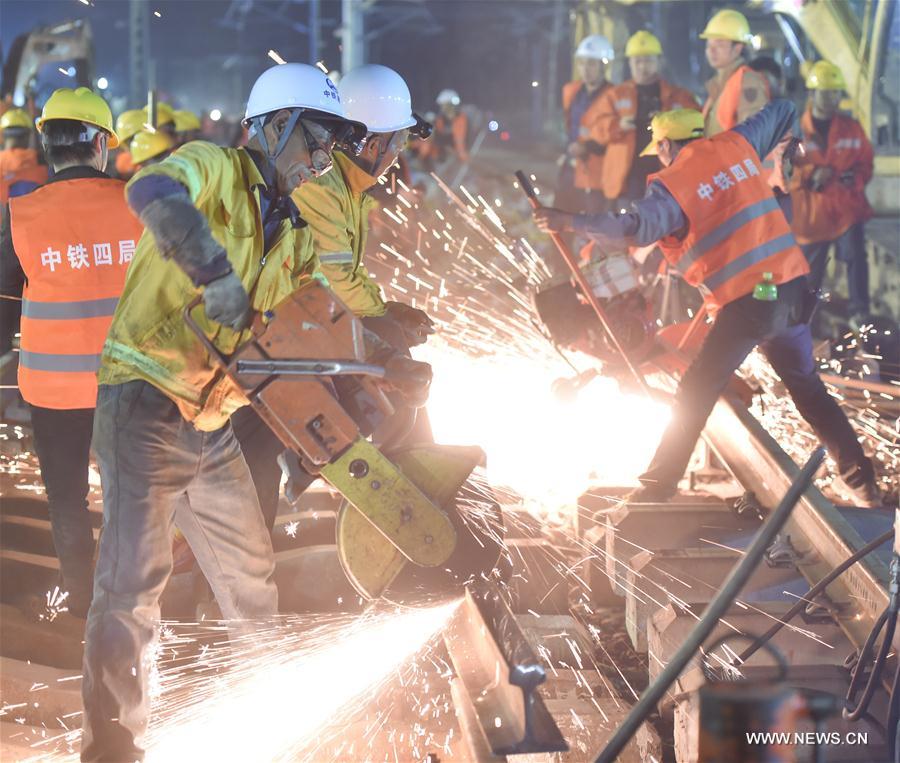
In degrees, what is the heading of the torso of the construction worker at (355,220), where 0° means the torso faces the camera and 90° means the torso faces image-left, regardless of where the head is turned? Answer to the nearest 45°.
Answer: approximately 270°

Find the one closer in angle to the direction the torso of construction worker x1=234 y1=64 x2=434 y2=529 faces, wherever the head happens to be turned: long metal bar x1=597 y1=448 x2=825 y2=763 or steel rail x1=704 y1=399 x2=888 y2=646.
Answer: the steel rail

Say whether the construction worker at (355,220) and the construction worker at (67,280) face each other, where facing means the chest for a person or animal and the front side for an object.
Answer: no

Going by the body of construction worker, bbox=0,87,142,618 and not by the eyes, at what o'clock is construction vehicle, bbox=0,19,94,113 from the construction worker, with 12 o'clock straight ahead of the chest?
The construction vehicle is roughly at 12 o'clock from the construction worker.

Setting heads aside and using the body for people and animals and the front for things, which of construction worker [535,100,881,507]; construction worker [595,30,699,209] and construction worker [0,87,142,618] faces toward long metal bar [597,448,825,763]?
construction worker [595,30,699,209]

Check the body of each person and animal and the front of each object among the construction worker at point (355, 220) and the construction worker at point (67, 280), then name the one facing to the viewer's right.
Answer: the construction worker at point (355, 220)

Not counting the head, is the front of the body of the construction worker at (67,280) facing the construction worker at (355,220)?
no

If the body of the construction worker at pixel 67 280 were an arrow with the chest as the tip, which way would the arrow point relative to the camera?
away from the camera

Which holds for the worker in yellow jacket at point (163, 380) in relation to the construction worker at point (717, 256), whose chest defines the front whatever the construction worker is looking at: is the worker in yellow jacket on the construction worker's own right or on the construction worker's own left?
on the construction worker's own left

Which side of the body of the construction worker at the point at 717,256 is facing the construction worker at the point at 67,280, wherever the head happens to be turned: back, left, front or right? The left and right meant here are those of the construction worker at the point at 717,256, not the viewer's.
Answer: left

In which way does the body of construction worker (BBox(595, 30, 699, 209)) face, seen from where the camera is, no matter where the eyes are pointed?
toward the camera

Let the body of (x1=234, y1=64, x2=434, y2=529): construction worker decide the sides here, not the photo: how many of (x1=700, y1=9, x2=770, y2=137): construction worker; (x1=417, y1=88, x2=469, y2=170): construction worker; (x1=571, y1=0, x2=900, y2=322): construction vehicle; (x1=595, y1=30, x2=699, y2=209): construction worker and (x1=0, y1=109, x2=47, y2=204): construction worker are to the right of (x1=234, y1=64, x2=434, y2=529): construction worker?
0

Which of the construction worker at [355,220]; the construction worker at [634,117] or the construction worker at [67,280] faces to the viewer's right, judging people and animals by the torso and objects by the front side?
the construction worker at [355,220]

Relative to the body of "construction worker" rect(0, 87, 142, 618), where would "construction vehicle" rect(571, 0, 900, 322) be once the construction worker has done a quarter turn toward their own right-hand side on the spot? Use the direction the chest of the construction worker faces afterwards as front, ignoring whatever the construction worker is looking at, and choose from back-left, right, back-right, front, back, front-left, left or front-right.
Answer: front-left

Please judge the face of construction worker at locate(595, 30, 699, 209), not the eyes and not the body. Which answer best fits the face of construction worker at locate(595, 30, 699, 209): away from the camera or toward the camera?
toward the camera

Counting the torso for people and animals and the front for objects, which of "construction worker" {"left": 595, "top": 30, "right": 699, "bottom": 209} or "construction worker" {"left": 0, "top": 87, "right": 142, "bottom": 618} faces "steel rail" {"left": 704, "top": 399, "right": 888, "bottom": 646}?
"construction worker" {"left": 595, "top": 30, "right": 699, "bottom": 209}

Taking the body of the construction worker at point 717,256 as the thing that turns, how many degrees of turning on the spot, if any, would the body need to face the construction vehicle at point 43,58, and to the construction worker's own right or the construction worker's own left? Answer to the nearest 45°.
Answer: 0° — they already face it

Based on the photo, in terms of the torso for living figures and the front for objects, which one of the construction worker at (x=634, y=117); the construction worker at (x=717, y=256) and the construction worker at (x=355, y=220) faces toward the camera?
the construction worker at (x=634, y=117)

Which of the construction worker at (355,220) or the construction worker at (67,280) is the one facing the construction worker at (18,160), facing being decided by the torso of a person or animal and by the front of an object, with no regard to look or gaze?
the construction worker at (67,280)
